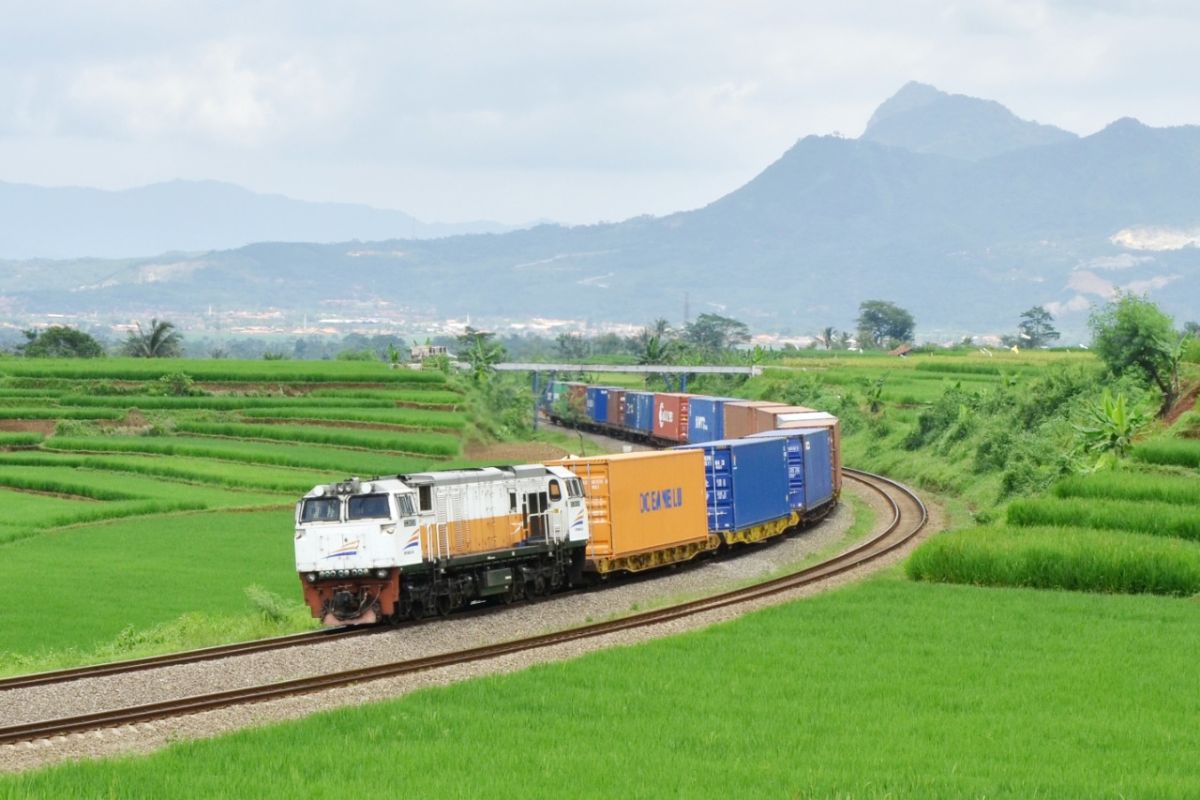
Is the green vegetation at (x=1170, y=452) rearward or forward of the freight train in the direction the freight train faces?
rearward

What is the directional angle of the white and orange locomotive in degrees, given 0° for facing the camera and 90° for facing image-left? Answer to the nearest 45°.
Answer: approximately 45°

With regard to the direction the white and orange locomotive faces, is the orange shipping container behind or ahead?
behind

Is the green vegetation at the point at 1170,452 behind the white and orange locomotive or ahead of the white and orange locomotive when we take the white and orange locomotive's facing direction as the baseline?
behind

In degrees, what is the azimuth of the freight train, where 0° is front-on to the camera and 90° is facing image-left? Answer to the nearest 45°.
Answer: approximately 45°
